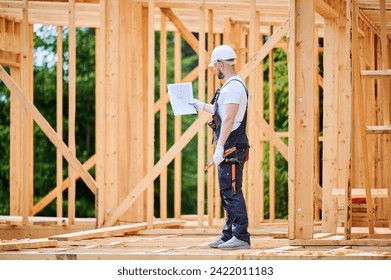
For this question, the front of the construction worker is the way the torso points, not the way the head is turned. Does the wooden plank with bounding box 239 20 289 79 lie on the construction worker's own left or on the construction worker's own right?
on the construction worker's own right

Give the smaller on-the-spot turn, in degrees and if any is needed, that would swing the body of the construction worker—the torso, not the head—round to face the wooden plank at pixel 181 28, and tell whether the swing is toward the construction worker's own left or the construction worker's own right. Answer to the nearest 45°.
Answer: approximately 90° to the construction worker's own right

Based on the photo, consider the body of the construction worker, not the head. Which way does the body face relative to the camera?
to the viewer's left

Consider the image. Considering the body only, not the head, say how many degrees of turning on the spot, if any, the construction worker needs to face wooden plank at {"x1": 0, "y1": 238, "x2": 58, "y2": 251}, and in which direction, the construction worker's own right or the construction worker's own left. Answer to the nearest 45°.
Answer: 0° — they already face it

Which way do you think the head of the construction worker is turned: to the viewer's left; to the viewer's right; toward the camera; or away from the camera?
to the viewer's left
